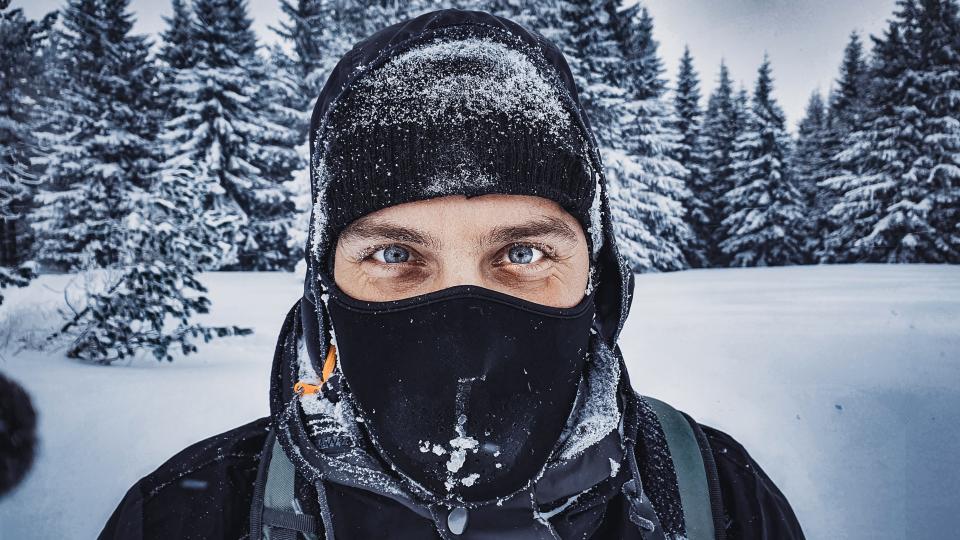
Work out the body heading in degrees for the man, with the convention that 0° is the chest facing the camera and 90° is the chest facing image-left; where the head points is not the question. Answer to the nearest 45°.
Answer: approximately 0°

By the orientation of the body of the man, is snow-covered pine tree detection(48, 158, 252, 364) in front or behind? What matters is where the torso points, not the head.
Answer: behind

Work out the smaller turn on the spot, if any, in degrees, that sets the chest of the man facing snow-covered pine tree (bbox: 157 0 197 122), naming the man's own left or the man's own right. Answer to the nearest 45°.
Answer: approximately 135° to the man's own right

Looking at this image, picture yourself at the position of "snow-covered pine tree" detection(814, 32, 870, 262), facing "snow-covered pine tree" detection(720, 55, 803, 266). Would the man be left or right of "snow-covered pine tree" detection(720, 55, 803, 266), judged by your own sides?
left

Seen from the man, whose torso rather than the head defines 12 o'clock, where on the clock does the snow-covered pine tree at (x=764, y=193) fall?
The snow-covered pine tree is roughly at 7 o'clock from the man.

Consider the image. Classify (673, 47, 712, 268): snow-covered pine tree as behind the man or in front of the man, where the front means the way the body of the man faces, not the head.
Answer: behind

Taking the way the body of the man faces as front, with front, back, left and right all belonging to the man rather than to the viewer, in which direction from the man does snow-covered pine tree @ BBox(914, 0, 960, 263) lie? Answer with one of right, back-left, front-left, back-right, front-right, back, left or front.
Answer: back-left

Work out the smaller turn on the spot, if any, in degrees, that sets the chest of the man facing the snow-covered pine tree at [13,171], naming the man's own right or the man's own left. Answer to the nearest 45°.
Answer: approximately 135° to the man's own right

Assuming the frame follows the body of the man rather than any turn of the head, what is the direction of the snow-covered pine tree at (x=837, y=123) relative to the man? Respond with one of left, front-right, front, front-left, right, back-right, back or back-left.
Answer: back-left
